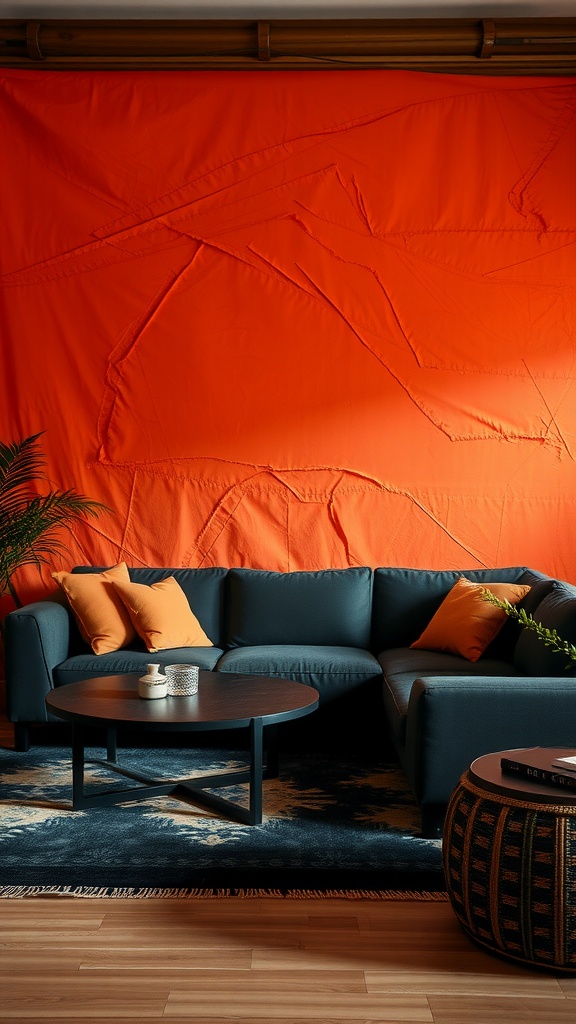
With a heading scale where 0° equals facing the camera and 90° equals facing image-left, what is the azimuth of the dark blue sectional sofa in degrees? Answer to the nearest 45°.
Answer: approximately 0°

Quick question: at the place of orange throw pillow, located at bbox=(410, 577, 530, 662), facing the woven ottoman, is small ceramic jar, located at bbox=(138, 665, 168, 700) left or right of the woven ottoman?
right

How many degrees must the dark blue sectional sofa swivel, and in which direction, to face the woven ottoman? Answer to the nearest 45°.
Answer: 0° — it already faces it

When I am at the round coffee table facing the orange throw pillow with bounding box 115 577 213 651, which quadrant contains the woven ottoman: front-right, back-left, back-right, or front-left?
back-right
